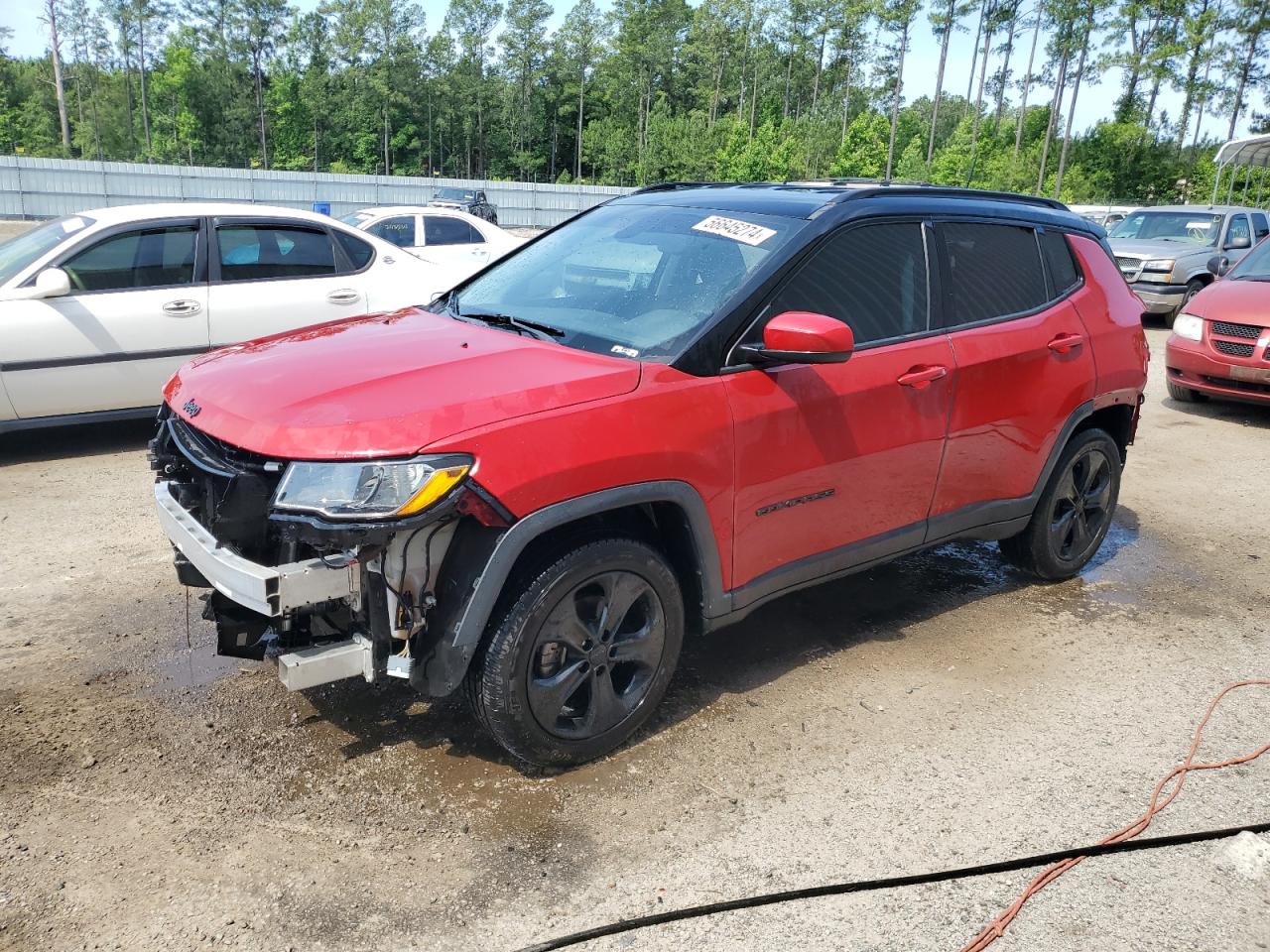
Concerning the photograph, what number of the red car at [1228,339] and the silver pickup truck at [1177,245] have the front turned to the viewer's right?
0

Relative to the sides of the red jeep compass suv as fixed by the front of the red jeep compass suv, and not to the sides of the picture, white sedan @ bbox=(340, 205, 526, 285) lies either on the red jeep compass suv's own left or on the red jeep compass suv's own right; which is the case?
on the red jeep compass suv's own right

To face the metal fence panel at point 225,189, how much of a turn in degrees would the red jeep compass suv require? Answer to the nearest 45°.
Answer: approximately 90° to its right

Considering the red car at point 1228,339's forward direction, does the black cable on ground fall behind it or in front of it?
in front

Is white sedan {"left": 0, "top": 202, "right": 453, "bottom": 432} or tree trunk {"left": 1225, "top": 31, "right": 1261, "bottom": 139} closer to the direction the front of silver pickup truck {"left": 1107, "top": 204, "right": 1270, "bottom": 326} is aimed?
the white sedan

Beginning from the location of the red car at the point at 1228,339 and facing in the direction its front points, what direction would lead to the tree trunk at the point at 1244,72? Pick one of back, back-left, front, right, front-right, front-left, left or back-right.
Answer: back-right

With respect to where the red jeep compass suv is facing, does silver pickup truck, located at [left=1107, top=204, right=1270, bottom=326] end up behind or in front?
behind

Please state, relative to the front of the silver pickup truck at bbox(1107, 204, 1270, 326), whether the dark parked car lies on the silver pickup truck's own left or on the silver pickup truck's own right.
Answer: on the silver pickup truck's own right

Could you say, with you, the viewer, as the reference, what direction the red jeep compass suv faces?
facing the viewer and to the left of the viewer

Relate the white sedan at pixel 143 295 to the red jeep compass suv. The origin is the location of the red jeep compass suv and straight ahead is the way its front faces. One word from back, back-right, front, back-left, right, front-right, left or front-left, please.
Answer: right

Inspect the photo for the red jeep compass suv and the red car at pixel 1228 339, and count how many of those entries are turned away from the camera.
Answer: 0
